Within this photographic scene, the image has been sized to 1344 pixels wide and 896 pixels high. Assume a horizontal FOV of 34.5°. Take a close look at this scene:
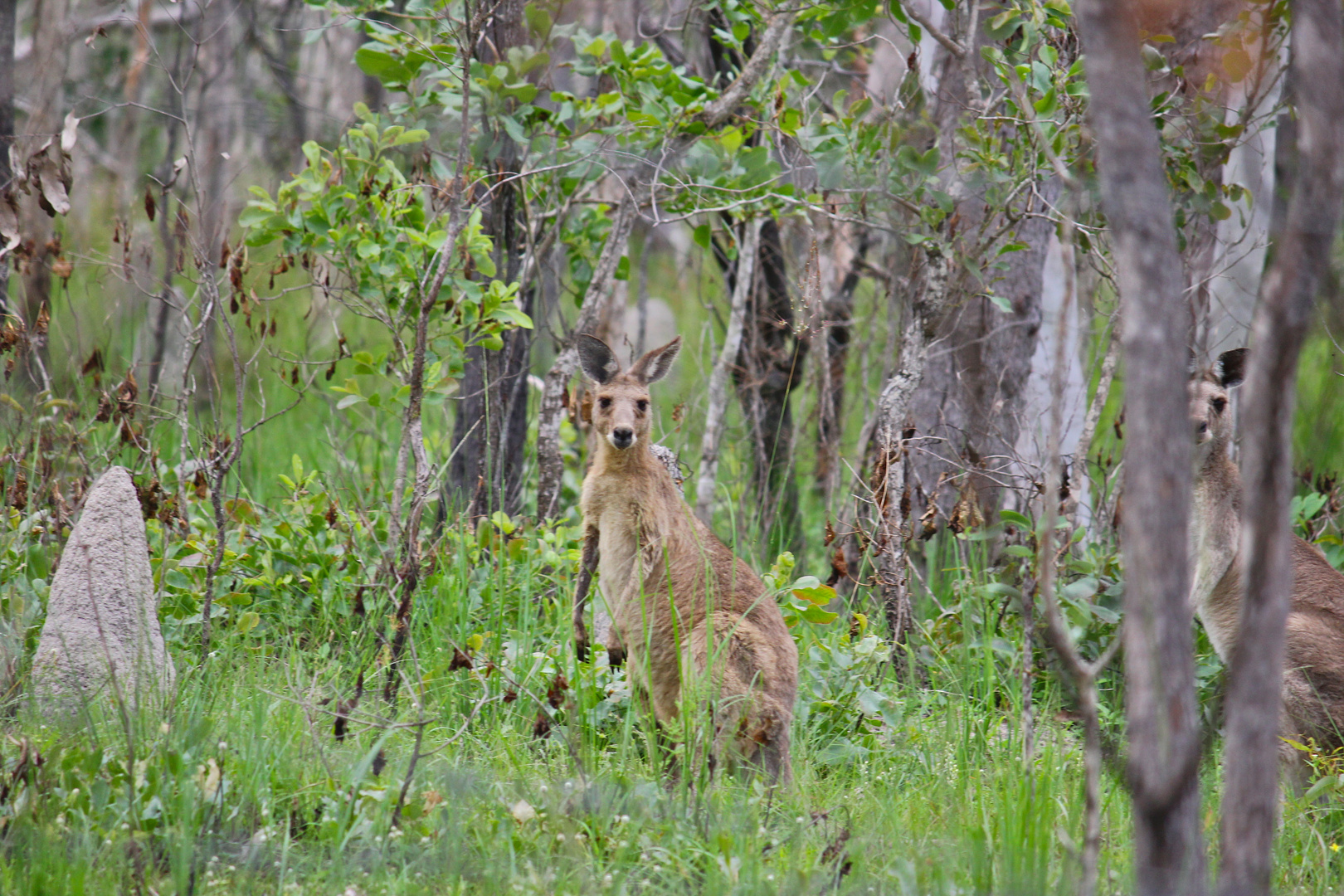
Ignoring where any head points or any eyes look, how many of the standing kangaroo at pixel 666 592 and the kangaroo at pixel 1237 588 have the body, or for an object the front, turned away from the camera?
0

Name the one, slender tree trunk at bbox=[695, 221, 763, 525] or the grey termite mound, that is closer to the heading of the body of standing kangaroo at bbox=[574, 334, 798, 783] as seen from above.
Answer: the grey termite mound

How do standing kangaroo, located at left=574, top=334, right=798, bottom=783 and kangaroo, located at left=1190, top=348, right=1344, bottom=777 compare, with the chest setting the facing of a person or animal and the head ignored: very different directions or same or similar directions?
same or similar directions

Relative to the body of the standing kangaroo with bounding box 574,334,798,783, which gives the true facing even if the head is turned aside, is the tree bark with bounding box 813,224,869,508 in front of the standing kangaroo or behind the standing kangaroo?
behind

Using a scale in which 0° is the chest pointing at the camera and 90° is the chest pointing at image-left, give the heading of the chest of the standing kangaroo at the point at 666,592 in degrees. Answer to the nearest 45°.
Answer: approximately 45°

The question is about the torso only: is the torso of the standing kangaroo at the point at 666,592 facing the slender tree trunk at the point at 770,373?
no

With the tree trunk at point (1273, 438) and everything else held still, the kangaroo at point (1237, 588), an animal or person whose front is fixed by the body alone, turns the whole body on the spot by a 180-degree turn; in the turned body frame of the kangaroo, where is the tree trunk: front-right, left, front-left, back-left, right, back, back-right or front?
back-right

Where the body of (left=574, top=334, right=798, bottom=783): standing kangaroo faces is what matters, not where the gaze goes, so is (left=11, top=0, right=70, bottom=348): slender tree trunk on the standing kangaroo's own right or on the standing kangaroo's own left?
on the standing kangaroo's own right

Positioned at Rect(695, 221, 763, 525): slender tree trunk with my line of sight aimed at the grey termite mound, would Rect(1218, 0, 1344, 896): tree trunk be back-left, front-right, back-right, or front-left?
front-left

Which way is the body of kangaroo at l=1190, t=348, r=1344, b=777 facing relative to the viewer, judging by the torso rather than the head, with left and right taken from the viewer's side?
facing the viewer and to the left of the viewer

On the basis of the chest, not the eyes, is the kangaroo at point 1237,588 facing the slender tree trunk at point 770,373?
no

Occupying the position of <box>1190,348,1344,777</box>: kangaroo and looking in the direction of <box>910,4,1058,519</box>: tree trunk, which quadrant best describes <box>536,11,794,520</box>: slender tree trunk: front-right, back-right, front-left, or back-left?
front-left

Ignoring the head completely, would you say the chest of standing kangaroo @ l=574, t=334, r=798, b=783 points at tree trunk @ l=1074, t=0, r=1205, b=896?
no
